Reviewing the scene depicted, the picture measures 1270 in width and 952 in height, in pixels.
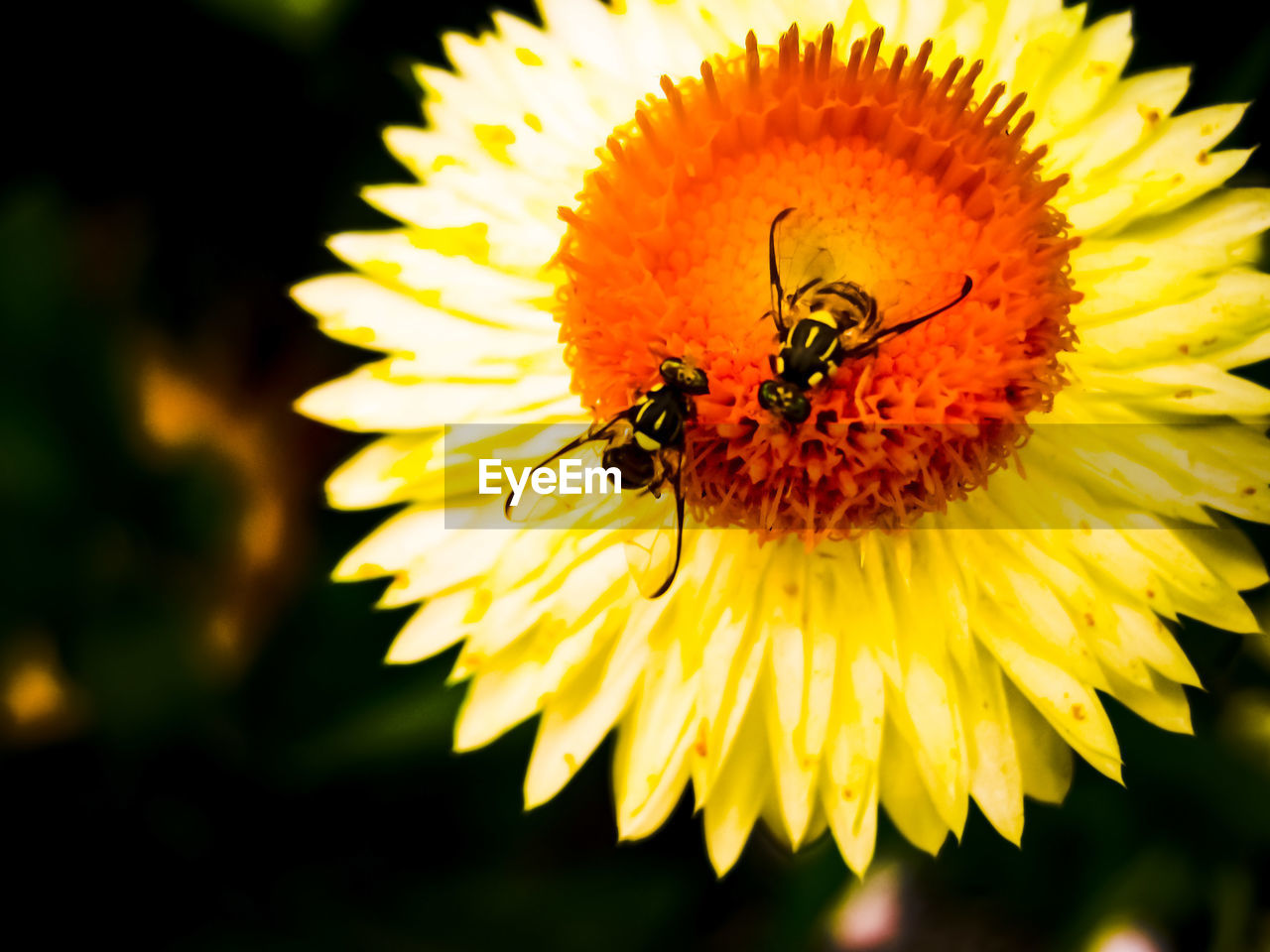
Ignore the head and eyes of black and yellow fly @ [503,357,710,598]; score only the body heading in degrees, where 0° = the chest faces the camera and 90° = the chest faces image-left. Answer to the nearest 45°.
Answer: approximately 225°

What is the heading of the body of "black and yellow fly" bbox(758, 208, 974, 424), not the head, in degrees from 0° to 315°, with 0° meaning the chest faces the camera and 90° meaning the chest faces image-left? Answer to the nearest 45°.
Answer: approximately 45°
